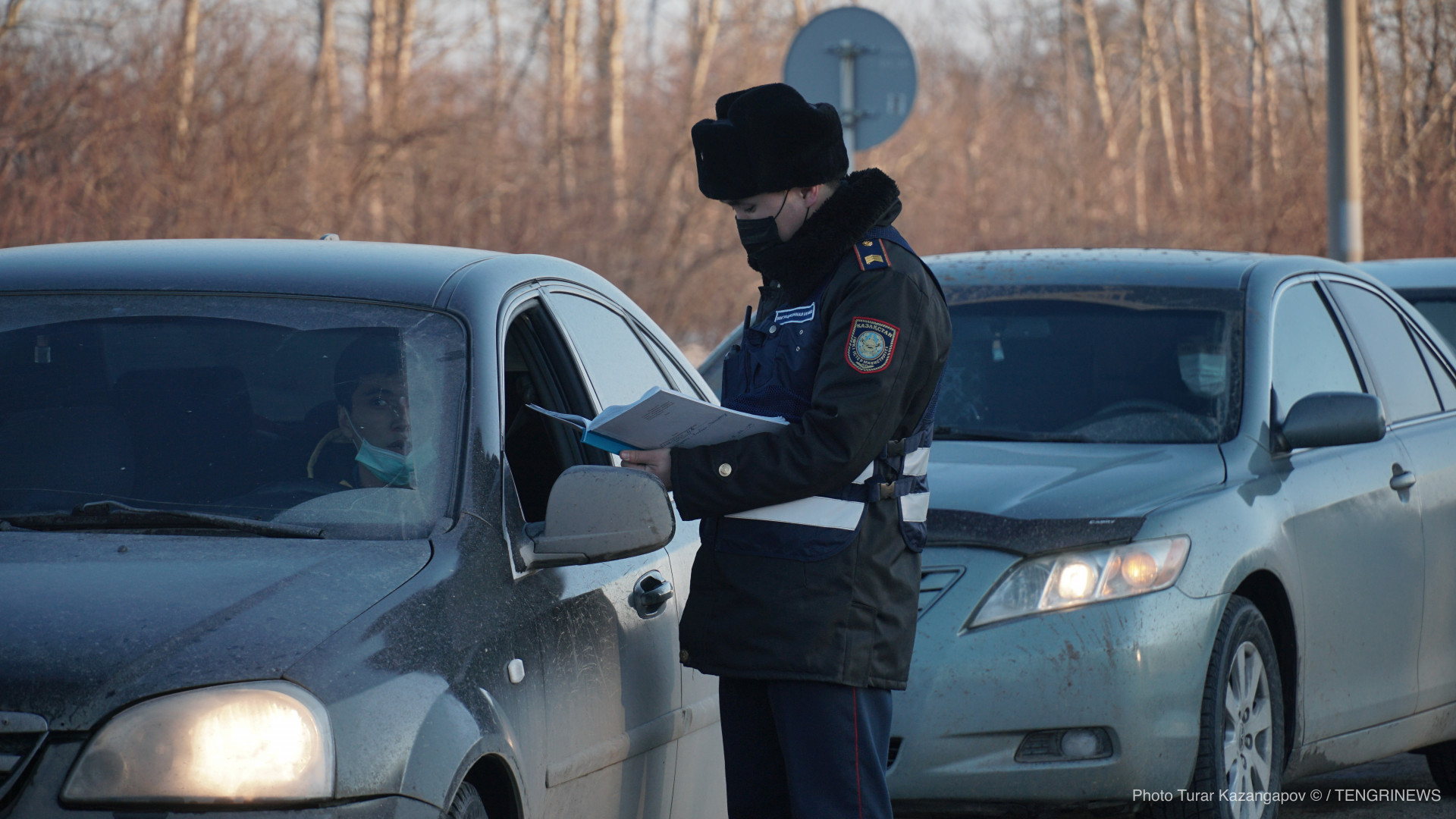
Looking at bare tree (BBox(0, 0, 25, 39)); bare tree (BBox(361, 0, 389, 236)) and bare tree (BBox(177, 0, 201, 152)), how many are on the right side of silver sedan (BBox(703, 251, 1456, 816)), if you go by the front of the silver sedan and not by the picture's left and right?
3

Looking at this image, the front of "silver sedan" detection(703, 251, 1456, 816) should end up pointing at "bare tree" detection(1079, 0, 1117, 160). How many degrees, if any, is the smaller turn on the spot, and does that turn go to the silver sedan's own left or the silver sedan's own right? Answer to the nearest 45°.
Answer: approximately 135° to the silver sedan's own right

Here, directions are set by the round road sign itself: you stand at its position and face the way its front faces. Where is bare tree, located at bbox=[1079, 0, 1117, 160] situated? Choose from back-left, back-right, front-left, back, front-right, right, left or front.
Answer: front

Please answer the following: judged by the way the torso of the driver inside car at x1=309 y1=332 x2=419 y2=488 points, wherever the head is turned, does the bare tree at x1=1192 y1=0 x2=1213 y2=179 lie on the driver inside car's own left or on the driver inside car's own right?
on the driver inside car's own left

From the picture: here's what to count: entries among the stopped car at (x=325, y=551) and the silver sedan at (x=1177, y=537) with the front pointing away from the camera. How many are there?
0

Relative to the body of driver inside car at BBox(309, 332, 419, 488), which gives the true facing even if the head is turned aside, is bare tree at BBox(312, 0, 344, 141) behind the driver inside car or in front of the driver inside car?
behind

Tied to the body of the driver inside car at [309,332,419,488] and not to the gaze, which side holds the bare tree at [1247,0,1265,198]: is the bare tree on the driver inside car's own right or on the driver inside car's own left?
on the driver inside car's own left

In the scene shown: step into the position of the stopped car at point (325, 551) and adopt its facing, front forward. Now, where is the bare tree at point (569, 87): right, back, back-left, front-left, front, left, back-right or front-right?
back-right

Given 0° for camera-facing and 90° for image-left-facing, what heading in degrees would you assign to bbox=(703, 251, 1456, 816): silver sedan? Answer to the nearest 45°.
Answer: approximately 45°

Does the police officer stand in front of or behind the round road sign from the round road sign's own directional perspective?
behind

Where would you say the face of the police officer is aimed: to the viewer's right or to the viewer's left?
to the viewer's left

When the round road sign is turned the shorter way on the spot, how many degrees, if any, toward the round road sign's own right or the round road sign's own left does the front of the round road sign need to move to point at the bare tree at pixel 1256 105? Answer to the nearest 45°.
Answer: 0° — it already faces it

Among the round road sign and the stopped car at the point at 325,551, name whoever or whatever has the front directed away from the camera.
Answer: the round road sign

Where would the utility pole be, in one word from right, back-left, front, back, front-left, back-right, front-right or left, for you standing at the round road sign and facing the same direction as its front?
front-right

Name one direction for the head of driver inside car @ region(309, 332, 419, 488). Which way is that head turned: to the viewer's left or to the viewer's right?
to the viewer's right

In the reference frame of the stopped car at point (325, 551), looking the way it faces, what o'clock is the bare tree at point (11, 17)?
The bare tree is roughly at 4 o'clock from the stopped car.
